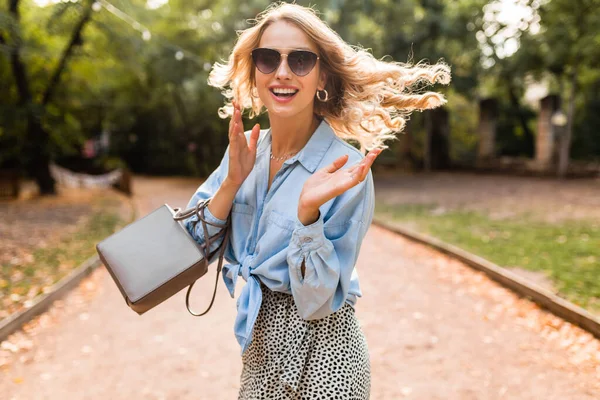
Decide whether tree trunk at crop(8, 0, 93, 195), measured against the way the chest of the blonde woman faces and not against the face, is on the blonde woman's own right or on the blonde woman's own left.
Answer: on the blonde woman's own right

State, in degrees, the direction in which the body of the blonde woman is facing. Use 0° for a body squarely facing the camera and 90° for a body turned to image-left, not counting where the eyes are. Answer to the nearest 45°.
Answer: approximately 45°

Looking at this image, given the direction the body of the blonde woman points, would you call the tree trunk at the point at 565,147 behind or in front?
behind
